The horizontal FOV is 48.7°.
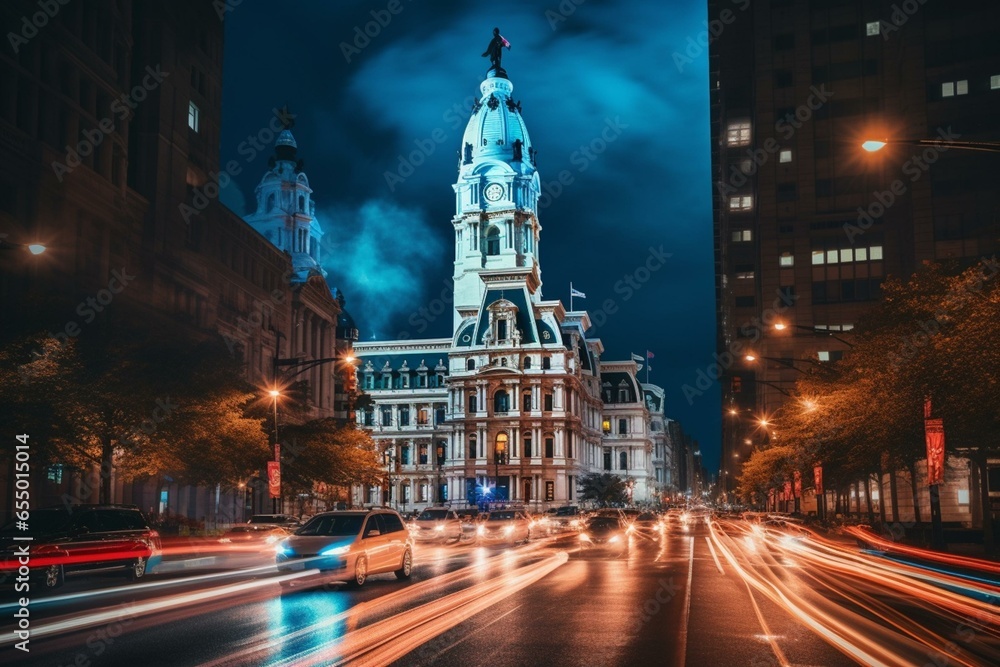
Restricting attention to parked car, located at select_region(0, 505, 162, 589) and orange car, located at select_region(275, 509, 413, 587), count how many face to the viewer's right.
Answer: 0

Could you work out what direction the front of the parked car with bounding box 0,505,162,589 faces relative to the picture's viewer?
facing the viewer and to the left of the viewer

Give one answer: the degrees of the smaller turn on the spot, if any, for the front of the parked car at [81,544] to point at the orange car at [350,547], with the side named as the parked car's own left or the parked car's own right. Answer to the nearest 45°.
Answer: approximately 135° to the parked car's own left

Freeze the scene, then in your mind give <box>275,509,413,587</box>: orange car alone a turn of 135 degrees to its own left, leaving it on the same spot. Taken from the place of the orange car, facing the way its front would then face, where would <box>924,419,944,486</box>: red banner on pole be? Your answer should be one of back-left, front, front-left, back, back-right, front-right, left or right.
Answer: front

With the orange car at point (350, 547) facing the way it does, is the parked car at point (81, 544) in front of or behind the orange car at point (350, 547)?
in front

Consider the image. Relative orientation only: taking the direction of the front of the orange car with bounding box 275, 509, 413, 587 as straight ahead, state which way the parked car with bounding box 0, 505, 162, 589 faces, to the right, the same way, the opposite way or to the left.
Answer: the same way
